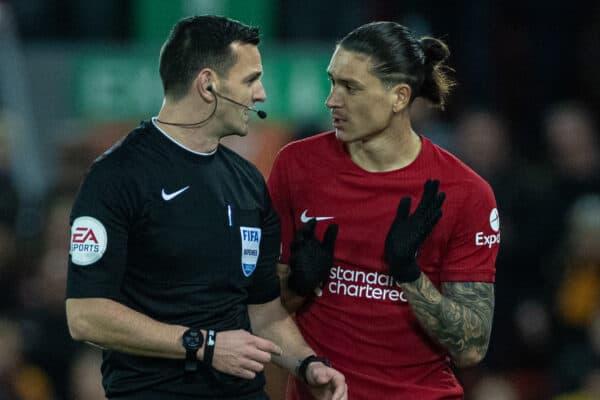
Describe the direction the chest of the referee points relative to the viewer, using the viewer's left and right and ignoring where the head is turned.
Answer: facing the viewer and to the right of the viewer

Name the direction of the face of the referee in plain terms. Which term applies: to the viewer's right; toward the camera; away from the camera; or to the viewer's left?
to the viewer's right
